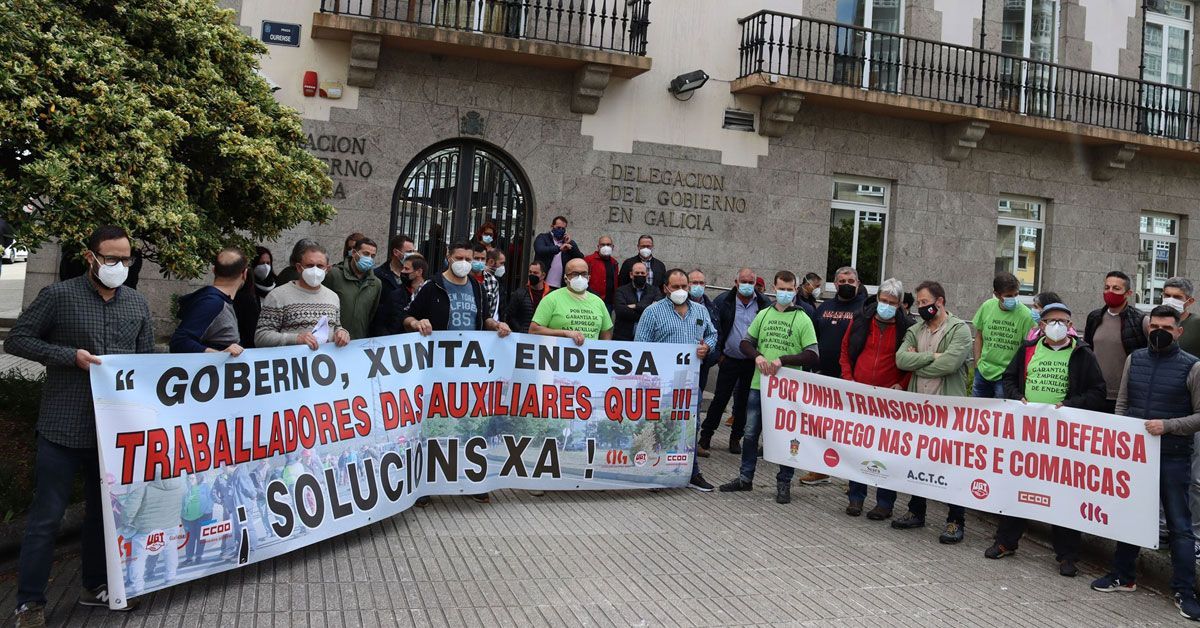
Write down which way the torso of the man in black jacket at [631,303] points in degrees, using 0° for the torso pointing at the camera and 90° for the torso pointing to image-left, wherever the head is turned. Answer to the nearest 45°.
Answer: approximately 0°

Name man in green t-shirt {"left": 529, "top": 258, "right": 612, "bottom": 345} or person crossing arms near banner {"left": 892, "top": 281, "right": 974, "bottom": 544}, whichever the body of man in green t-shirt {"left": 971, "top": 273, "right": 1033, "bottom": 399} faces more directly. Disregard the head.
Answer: the person crossing arms near banner

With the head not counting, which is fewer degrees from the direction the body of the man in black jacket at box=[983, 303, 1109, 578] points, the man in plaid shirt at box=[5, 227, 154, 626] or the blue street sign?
the man in plaid shirt

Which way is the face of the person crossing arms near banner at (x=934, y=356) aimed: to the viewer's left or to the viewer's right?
to the viewer's left

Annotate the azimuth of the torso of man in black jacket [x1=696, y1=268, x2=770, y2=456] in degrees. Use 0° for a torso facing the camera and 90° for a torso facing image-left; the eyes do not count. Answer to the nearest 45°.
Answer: approximately 0°
